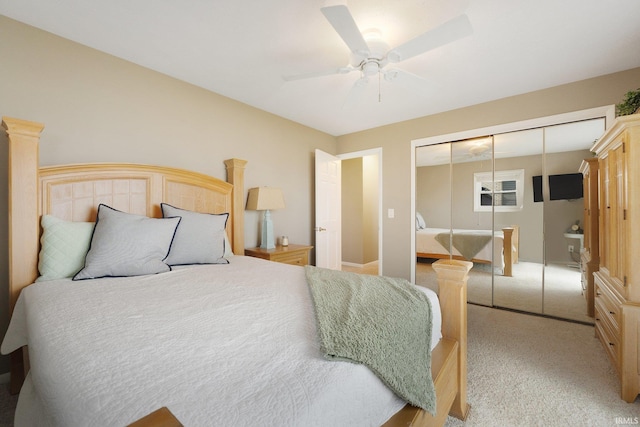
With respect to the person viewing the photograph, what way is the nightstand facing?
facing the viewer and to the right of the viewer

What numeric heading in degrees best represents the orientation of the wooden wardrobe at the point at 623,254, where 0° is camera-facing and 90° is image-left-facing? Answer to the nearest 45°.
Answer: approximately 90°

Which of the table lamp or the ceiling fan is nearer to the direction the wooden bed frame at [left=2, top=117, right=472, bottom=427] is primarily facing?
the ceiling fan

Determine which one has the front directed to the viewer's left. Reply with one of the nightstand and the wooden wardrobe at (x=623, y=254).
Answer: the wooden wardrobe

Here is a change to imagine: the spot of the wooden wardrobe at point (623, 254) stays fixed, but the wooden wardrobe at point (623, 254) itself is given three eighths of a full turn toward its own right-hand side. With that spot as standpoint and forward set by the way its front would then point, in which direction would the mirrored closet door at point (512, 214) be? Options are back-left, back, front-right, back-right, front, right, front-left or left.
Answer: left

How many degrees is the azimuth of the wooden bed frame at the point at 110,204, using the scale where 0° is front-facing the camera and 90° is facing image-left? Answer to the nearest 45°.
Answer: approximately 315°

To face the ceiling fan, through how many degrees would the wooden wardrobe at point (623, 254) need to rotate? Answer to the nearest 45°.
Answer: approximately 45° to its left

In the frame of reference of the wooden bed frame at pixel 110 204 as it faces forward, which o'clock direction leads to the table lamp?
The table lamp is roughly at 9 o'clock from the wooden bed frame.

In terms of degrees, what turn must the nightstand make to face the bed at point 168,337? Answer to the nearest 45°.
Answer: approximately 45° to its right

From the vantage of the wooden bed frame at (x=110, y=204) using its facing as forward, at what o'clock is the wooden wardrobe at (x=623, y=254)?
The wooden wardrobe is roughly at 11 o'clock from the wooden bed frame.

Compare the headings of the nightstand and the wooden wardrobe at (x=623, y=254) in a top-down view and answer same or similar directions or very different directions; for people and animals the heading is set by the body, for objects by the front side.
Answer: very different directions

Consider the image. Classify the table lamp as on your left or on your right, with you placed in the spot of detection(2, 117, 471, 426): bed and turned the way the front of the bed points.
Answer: on your left

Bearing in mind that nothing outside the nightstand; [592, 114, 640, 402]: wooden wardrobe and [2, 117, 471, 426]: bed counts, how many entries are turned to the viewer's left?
1
